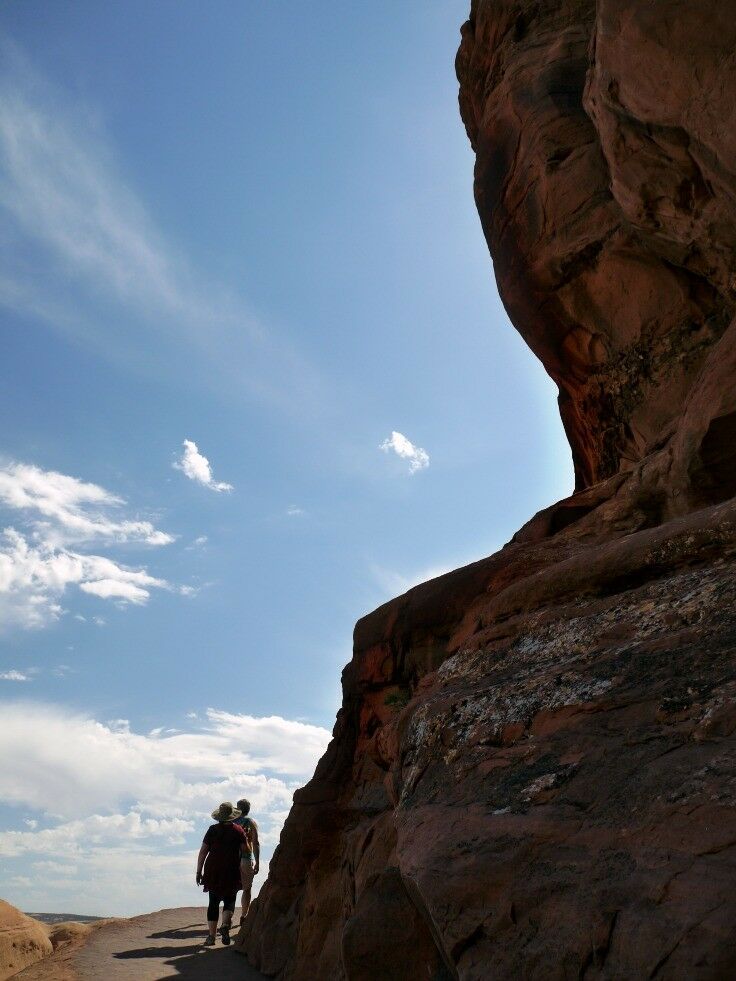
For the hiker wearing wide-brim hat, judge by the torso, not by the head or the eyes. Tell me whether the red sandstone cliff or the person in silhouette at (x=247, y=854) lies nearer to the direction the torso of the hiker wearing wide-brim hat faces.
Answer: the person in silhouette

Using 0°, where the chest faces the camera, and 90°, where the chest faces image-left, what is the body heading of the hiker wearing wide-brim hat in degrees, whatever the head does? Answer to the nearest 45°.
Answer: approximately 180°

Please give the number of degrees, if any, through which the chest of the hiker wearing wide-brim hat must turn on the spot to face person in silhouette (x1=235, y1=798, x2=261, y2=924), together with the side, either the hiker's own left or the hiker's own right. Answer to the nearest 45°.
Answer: approximately 45° to the hiker's own right
